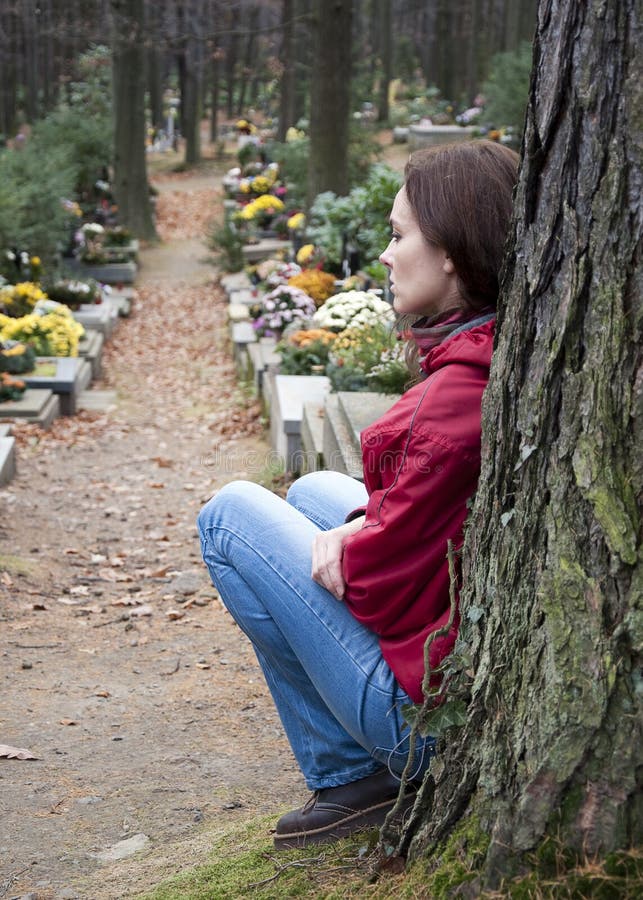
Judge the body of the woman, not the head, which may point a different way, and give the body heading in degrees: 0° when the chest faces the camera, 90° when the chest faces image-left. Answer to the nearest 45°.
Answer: approximately 90°

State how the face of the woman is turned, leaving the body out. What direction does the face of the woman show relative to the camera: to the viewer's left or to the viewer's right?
to the viewer's left

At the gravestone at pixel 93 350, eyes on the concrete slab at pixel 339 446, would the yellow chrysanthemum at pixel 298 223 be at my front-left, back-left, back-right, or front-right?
back-left

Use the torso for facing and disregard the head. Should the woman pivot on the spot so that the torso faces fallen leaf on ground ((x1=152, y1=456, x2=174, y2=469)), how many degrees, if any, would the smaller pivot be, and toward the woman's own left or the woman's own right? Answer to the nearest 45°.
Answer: approximately 90° to the woman's own right

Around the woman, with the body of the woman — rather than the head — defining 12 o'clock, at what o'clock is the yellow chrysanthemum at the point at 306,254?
The yellow chrysanthemum is roughly at 3 o'clock from the woman.

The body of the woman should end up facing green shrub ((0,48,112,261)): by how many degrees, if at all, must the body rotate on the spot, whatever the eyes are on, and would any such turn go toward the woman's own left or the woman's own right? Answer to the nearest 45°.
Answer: approximately 90° to the woman's own right

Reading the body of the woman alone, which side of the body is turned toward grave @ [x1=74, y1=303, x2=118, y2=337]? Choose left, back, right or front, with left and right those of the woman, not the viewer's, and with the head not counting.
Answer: right
